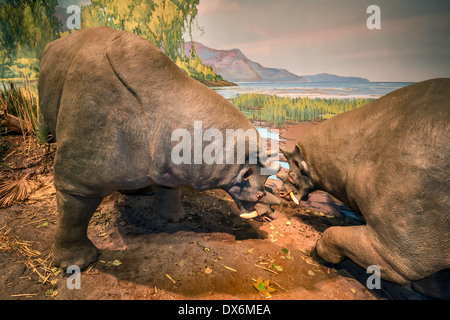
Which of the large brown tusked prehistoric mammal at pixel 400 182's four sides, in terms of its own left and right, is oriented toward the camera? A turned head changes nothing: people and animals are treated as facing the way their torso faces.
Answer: left

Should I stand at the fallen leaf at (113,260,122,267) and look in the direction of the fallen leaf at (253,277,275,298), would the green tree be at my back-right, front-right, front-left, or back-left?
back-left

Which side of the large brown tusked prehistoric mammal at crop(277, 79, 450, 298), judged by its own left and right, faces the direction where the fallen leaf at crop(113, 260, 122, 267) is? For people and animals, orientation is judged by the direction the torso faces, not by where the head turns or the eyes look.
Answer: front

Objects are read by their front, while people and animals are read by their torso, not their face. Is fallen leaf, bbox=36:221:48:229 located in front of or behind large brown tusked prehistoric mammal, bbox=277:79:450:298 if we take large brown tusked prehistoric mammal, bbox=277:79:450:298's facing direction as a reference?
in front

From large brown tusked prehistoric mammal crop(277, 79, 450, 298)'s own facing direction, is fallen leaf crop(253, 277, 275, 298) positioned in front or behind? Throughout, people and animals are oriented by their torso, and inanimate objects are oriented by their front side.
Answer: in front

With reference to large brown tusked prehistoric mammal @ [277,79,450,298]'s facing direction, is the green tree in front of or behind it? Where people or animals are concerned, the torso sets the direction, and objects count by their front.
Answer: in front

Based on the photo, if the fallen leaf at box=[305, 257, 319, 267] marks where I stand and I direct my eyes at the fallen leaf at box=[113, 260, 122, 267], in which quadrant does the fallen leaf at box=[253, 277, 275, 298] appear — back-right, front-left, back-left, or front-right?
front-left
